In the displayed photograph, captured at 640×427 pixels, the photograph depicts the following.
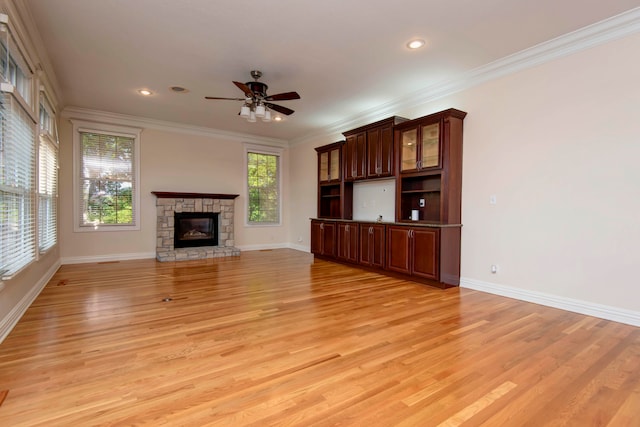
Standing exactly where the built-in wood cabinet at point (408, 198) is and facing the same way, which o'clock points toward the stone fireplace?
The stone fireplace is roughly at 2 o'clock from the built-in wood cabinet.

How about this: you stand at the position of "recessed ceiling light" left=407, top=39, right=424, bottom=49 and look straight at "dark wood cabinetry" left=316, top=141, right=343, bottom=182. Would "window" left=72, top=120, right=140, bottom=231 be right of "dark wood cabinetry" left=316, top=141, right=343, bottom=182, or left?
left

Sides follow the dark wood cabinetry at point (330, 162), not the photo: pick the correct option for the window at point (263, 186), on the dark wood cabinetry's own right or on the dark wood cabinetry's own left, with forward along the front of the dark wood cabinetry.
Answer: on the dark wood cabinetry's own right

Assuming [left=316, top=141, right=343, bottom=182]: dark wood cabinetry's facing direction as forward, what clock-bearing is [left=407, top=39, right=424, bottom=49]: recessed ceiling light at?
The recessed ceiling light is roughly at 10 o'clock from the dark wood cabinetry.

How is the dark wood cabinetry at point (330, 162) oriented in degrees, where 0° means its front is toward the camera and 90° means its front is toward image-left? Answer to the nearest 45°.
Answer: approximately 45°

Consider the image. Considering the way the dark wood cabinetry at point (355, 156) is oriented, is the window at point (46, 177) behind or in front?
in front

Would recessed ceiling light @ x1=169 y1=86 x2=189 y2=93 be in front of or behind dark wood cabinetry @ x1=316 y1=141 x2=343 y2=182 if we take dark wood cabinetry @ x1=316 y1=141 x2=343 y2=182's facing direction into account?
in front
